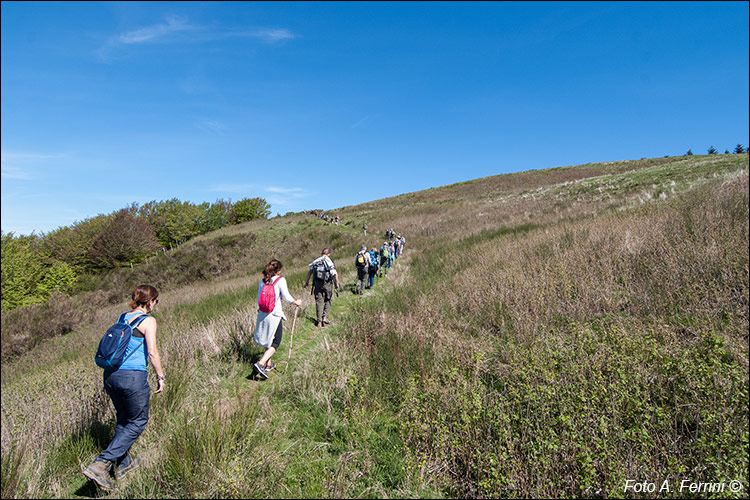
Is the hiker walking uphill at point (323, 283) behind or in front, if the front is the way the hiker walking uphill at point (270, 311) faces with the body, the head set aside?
in front

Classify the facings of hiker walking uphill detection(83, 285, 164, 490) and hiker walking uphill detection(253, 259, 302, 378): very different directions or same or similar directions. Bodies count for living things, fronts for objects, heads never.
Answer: same or similar directions

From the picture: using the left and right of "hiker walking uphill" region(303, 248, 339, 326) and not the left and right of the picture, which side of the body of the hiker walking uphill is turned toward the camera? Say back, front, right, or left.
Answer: back

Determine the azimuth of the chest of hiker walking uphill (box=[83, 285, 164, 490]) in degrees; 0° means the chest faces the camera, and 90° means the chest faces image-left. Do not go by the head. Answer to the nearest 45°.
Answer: approximately 225°

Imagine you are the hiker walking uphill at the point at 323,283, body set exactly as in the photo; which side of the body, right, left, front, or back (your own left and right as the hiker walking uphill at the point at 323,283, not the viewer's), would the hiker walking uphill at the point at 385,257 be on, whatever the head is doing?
front

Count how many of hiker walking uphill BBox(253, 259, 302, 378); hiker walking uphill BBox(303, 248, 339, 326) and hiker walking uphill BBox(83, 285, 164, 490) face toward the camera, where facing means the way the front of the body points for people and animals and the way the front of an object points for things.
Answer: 0

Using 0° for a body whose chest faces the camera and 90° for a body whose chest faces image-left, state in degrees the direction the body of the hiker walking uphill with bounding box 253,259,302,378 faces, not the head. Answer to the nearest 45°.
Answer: approximately 225°

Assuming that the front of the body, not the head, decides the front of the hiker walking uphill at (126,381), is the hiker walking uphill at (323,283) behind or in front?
in front

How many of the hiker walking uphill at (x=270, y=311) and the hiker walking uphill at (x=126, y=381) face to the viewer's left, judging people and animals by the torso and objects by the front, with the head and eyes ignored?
0
